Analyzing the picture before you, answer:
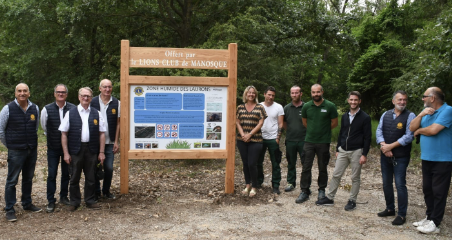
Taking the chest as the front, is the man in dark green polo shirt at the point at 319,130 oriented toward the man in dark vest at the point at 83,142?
no

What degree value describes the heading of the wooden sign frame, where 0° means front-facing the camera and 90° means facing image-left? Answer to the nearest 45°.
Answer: approximately 0°

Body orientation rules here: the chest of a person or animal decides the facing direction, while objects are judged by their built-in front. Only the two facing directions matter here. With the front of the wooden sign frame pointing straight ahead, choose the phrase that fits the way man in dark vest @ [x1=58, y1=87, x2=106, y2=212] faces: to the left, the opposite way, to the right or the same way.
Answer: the same way

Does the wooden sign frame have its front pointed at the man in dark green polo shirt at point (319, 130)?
no

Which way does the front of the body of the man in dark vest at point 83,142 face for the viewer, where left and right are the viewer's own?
facing the viewer

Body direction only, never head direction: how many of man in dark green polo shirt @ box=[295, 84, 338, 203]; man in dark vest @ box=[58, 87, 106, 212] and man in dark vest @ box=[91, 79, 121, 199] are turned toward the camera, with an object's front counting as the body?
3

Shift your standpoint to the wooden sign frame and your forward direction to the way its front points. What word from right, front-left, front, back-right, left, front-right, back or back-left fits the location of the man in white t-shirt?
left

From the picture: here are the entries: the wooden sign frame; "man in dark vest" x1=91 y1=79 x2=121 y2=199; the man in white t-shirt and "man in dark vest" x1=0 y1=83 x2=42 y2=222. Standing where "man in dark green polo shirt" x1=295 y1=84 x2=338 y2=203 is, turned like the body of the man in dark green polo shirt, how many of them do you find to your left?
0

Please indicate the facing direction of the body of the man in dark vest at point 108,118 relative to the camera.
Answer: toward the camera

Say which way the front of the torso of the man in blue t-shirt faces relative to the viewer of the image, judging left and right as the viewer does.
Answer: facing to the left of the viewer

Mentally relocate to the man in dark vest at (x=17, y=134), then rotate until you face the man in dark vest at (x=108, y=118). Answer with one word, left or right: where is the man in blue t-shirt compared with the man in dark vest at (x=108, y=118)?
right

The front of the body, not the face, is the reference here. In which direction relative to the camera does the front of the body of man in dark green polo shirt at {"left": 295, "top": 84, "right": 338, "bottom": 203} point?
toward the camera

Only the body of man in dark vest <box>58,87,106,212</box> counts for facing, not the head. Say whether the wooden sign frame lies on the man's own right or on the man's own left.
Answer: on the man's own left

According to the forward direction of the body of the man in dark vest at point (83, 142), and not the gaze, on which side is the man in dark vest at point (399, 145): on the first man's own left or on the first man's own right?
on the first man's own left

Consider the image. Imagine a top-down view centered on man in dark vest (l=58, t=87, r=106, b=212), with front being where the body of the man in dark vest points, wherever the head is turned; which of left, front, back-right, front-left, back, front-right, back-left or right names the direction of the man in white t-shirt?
left

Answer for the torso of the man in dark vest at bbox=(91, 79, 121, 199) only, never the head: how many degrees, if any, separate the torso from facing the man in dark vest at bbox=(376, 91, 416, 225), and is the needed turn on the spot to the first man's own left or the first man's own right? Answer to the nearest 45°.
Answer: approximately 45° to the first man's own left

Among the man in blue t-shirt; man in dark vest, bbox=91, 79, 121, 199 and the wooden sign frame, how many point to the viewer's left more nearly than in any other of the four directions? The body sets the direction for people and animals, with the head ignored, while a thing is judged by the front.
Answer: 1

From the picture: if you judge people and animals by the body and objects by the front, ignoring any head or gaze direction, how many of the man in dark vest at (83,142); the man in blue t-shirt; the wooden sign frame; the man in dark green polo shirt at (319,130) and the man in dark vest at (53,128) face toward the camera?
4
